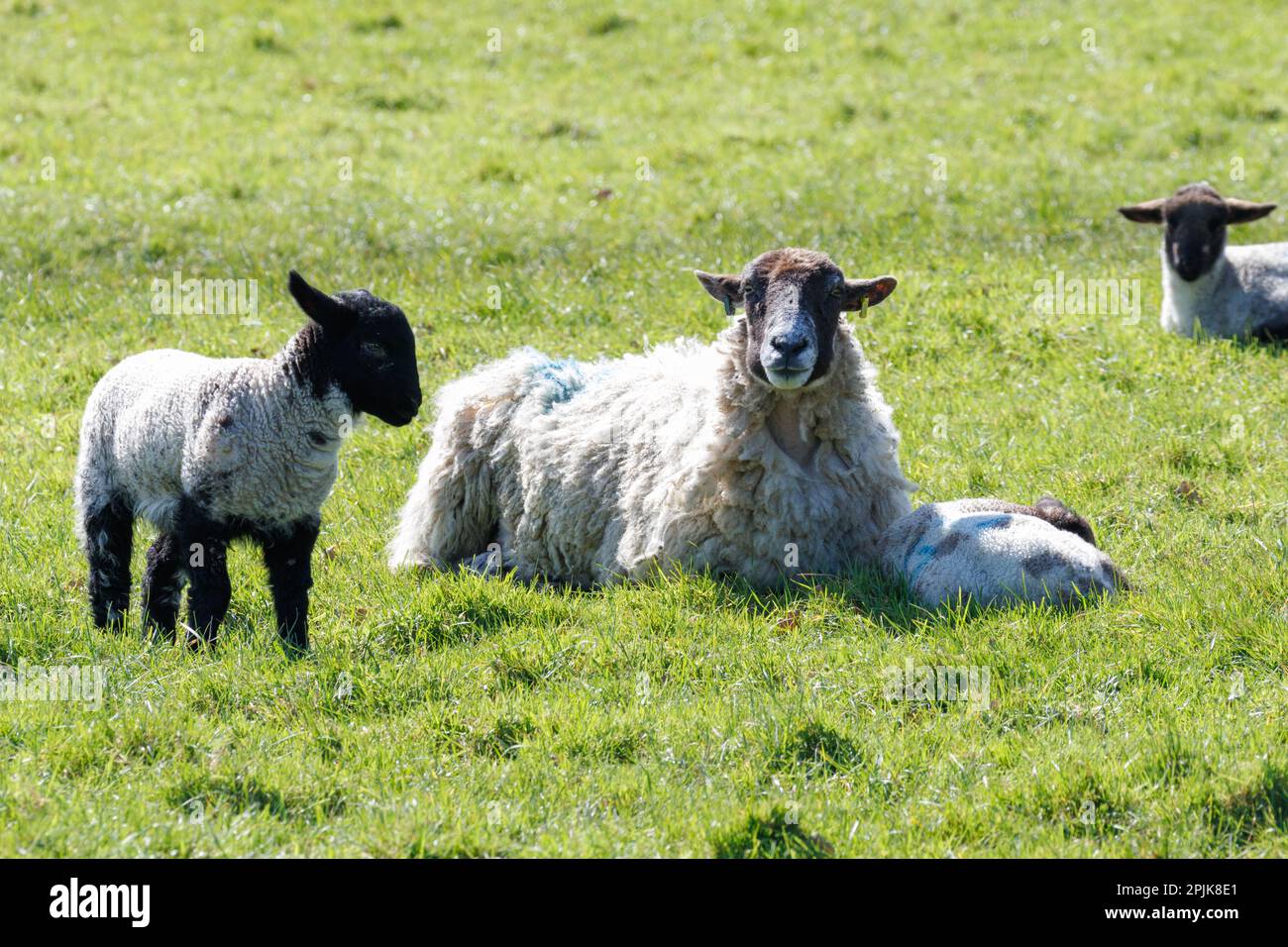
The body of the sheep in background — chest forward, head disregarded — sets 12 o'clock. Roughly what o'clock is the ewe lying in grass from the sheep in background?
The ewe lying in grass is roughly at 11 o'clock from the sheep in background.

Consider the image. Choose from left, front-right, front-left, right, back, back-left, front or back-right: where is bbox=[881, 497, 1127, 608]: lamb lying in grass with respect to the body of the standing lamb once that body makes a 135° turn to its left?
right

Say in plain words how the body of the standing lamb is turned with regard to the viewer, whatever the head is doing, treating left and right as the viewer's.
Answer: facing the viewer and to the right of the viewer

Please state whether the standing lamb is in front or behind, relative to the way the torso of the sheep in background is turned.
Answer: in front

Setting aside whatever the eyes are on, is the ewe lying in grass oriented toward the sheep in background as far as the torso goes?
no

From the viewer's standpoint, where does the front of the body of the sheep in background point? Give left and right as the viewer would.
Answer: facing the viewer and to the left of the viewer

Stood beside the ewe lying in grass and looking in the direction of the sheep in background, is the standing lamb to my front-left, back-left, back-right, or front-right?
back-left

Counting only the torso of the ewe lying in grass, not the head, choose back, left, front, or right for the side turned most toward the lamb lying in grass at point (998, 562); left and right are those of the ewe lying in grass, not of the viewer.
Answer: front

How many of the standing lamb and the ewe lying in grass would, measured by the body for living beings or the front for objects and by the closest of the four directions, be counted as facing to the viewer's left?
0

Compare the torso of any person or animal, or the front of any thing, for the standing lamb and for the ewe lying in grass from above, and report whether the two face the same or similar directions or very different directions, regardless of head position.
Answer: same or similar directions

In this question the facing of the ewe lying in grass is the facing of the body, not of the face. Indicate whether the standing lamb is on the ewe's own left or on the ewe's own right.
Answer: on the ewe's own right

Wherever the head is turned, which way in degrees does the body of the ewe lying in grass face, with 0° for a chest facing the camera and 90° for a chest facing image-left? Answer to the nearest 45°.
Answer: approximately 315°

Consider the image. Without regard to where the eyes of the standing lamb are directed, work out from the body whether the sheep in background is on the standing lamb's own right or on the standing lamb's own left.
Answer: on the standing lamb's own left
